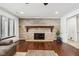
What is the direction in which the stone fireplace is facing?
toward the camera
